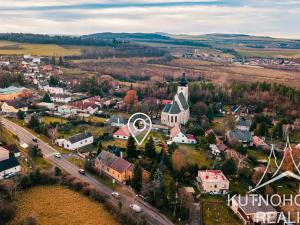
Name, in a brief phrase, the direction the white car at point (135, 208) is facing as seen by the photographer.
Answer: facing the viewer and to the right of the viewer

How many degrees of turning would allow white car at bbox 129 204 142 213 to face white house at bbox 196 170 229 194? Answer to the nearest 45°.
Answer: approximately 90° to its left

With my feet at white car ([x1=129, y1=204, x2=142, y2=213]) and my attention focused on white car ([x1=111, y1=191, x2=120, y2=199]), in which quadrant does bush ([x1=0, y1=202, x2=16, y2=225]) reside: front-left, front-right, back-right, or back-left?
front-left

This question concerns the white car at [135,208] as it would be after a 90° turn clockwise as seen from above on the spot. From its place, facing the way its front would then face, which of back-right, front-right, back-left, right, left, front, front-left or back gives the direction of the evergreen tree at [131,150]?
back-right

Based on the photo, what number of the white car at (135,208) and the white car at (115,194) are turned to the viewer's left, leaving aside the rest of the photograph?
0

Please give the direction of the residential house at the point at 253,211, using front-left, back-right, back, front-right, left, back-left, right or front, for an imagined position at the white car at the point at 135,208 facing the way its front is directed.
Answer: front-left

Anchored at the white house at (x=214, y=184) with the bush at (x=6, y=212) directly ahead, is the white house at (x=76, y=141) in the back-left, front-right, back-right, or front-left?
front-right

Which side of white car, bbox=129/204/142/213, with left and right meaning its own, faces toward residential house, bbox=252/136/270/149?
left

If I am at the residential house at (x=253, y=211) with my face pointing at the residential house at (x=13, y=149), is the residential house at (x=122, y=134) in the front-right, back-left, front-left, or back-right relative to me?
front-right

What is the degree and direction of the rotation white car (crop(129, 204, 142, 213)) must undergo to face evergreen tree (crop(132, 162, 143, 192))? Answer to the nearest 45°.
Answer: approximately 135° to its left

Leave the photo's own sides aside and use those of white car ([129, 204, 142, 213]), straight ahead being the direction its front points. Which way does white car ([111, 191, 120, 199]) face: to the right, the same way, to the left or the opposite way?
the same way
